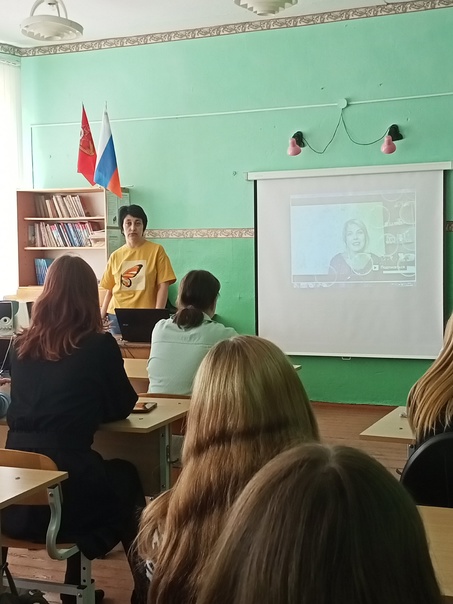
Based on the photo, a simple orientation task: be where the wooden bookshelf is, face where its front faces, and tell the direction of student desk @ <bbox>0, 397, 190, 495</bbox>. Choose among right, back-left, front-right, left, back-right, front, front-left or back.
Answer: front

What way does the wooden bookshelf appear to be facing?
toward the camera

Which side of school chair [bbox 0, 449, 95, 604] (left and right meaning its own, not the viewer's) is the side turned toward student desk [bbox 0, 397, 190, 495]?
front

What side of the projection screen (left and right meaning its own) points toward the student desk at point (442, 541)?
front

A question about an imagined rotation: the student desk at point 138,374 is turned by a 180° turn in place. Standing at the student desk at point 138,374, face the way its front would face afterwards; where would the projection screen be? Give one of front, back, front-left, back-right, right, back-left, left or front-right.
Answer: front-right

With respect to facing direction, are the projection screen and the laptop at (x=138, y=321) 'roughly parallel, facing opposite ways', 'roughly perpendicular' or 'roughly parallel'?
roughly parallel, facing opposite ways

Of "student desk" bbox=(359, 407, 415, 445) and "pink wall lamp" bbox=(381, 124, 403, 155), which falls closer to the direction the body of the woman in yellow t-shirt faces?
the student desk

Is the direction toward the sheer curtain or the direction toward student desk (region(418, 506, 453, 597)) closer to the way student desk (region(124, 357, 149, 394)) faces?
the student desk

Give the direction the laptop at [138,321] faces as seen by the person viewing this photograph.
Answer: facing away from the viewer

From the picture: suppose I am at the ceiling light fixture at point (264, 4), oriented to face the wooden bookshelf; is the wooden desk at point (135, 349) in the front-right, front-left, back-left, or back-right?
front-left

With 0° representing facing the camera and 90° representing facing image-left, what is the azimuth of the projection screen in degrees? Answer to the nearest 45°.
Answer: approximately 0°

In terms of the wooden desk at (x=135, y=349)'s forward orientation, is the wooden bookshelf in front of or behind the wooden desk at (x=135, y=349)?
in front

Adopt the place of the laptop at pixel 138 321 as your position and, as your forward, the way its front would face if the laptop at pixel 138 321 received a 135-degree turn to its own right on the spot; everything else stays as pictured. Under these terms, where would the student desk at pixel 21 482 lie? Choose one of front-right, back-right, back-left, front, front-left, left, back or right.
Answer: front-right

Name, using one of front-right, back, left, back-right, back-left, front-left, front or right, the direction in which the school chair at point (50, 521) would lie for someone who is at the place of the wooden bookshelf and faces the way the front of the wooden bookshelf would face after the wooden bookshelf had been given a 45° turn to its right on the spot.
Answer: front-left

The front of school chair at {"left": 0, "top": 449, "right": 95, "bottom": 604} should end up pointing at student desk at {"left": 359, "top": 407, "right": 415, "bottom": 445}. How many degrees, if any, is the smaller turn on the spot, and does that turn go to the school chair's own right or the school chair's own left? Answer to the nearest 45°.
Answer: approximately 45° to the school chair's own right

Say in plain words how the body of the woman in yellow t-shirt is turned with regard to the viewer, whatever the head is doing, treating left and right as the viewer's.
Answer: facing the viewer

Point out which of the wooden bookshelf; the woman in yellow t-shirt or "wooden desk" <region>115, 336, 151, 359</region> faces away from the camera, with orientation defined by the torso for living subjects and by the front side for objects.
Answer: the wooden desk
